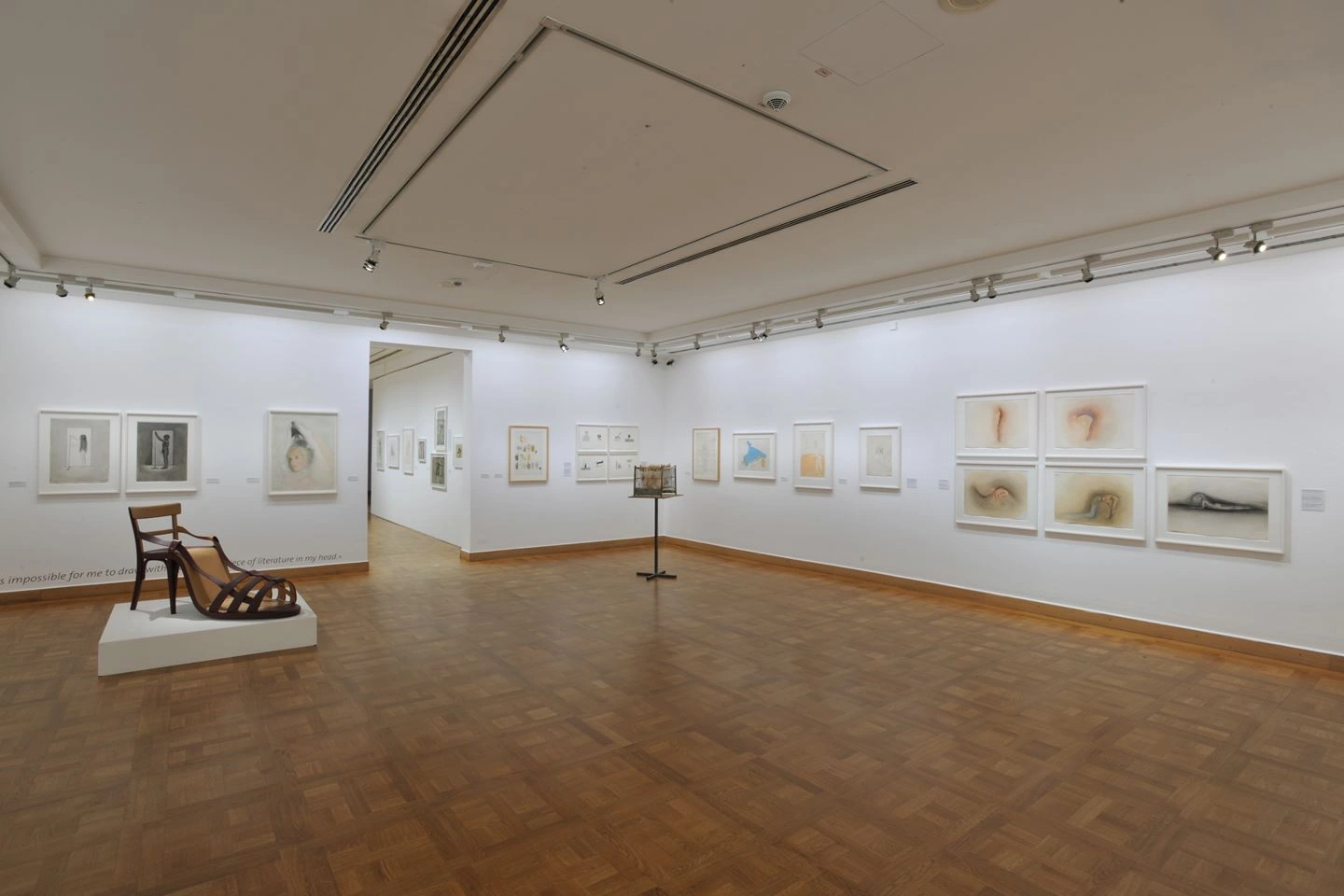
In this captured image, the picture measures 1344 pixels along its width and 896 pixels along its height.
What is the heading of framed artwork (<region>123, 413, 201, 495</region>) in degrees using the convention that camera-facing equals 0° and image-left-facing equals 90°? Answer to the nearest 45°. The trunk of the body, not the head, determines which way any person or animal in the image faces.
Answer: approximately 0°

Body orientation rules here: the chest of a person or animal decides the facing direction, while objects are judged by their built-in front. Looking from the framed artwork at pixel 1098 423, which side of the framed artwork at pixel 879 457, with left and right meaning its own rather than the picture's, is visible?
left

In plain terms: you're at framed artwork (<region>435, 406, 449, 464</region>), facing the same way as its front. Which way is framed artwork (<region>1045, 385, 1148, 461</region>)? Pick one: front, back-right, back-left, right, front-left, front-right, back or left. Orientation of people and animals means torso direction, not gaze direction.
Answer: left

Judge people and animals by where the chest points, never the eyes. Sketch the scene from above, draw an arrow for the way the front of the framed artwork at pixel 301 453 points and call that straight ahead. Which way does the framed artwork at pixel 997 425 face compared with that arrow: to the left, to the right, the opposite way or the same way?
to the right

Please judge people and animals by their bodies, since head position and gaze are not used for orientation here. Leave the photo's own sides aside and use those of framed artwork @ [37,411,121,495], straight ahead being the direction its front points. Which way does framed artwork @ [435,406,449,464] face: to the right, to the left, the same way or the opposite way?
to the right

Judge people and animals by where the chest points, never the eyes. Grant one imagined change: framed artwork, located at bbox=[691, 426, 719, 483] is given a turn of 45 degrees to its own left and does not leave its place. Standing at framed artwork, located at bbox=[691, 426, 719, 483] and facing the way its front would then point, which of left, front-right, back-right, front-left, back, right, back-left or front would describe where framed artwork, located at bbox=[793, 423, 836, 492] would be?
front-left

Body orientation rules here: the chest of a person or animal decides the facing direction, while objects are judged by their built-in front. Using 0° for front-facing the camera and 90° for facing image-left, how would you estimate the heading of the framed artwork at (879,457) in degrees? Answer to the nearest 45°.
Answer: approximately 45°

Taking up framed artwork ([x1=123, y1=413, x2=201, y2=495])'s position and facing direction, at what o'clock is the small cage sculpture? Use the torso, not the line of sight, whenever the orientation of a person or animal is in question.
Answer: The small cage sculpture is roughly at 10 o'clock from the framed artwork.

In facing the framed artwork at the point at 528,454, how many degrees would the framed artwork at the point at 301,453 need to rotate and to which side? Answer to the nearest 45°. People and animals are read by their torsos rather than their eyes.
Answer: approximately 90° to its left

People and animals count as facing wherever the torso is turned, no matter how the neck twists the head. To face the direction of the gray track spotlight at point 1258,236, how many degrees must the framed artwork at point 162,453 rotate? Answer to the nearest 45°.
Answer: approximately 45° to its left

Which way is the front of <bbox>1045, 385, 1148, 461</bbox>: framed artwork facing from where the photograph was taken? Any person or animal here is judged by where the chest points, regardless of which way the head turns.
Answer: facing the viewer and to the left of the viewer
